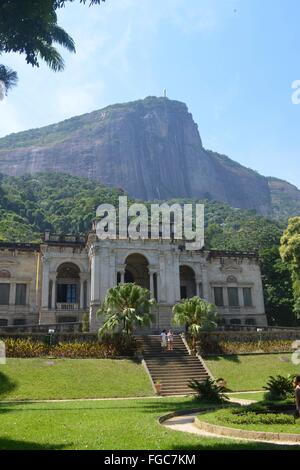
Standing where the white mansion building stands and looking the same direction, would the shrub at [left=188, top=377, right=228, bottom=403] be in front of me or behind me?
in front

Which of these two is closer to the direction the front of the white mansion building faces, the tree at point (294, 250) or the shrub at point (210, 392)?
the shrub

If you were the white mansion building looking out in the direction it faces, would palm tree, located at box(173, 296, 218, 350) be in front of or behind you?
in front

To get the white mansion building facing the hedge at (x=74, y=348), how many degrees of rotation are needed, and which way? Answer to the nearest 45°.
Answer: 0° — it already faces it

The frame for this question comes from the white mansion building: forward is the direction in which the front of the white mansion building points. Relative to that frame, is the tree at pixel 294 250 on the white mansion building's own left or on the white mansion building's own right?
on the white mansion building's own left

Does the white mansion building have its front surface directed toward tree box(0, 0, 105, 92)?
yes

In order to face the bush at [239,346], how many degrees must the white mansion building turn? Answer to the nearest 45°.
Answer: approximately 45° to its left

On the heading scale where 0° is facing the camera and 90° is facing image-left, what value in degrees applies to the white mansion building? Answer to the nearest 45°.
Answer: approximately 0°
